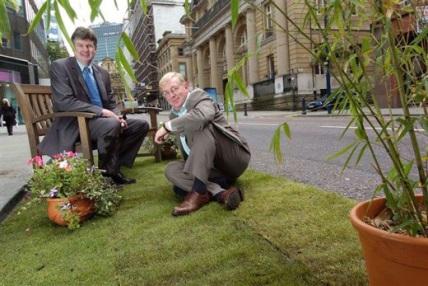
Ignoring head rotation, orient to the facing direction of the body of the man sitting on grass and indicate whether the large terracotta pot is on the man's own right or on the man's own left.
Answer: on the man's own left

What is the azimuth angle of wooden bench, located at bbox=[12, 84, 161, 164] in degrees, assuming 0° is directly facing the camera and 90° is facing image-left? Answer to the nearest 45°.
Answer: approximately 315°

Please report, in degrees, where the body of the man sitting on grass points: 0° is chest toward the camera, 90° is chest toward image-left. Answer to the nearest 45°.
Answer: approximately 45°

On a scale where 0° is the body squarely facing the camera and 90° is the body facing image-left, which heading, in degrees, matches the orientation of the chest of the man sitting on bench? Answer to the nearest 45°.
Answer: approximately 315°
